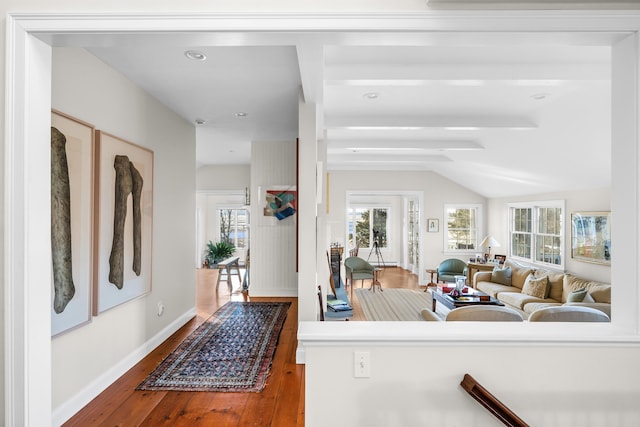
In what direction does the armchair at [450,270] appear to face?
toward the camera

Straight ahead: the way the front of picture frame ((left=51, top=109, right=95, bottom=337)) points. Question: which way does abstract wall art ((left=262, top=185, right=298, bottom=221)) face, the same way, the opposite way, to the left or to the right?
to the right

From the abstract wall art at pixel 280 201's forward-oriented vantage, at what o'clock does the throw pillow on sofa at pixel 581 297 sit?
The throw pillow on sofa is roughly at 10 o'clock from the abstract wall art.

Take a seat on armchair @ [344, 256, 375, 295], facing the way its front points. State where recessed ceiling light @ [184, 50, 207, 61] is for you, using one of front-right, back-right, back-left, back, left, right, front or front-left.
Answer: front-right

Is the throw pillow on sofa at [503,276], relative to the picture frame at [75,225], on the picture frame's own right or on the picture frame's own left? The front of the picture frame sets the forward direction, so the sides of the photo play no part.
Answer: on the picture frame's own left

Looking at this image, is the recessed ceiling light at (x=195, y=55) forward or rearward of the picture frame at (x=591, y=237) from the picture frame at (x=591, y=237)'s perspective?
forward

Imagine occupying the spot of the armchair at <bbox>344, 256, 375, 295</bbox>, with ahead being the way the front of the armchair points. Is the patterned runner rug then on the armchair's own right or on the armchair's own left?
on the armchair's own right

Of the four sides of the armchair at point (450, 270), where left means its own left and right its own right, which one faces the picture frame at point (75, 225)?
front

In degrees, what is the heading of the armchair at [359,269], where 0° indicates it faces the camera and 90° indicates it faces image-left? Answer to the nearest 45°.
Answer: approximately 315°

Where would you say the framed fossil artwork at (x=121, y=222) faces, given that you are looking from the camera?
facing the viewer and to the right of the viewer
